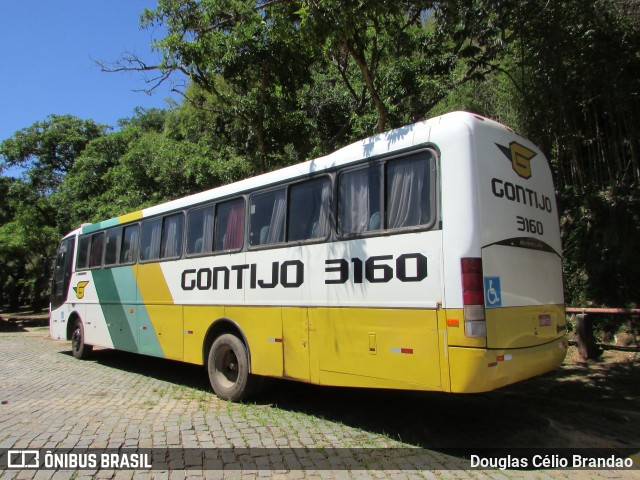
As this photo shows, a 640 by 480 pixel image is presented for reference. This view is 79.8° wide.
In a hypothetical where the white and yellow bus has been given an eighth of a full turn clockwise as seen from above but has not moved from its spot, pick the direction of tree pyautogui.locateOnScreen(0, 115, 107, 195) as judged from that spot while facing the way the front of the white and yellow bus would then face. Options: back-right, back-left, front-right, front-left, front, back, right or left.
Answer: front-left

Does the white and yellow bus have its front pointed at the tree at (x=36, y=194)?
yes

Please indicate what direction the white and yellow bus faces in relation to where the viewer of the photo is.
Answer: facing away from the viewer and to the left of the viewer
